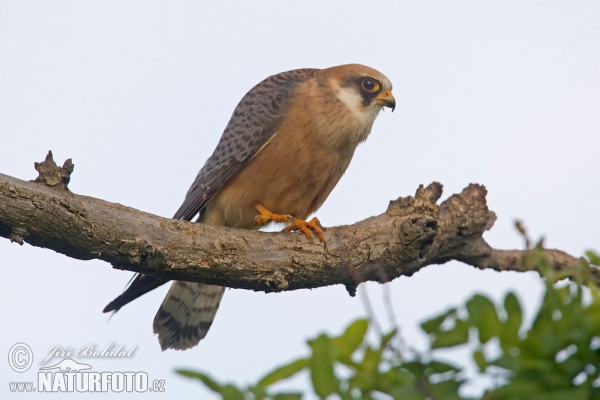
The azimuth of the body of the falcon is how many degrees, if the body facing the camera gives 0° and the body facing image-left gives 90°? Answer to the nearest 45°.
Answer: approximately 315°

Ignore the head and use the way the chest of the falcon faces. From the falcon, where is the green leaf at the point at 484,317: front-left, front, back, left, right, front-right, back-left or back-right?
front-right

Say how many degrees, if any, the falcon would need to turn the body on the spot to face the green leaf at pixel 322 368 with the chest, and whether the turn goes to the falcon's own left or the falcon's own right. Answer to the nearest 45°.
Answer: approximately 45° to the falcon's own right

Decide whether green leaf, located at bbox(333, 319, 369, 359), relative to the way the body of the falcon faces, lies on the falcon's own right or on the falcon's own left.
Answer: on the falcon's own right

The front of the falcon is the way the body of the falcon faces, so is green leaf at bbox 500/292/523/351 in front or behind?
in front
